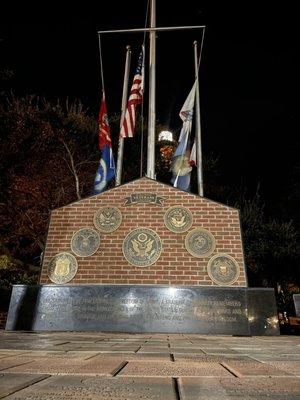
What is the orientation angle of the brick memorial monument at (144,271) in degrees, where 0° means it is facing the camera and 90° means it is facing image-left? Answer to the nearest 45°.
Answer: approximately 0°
